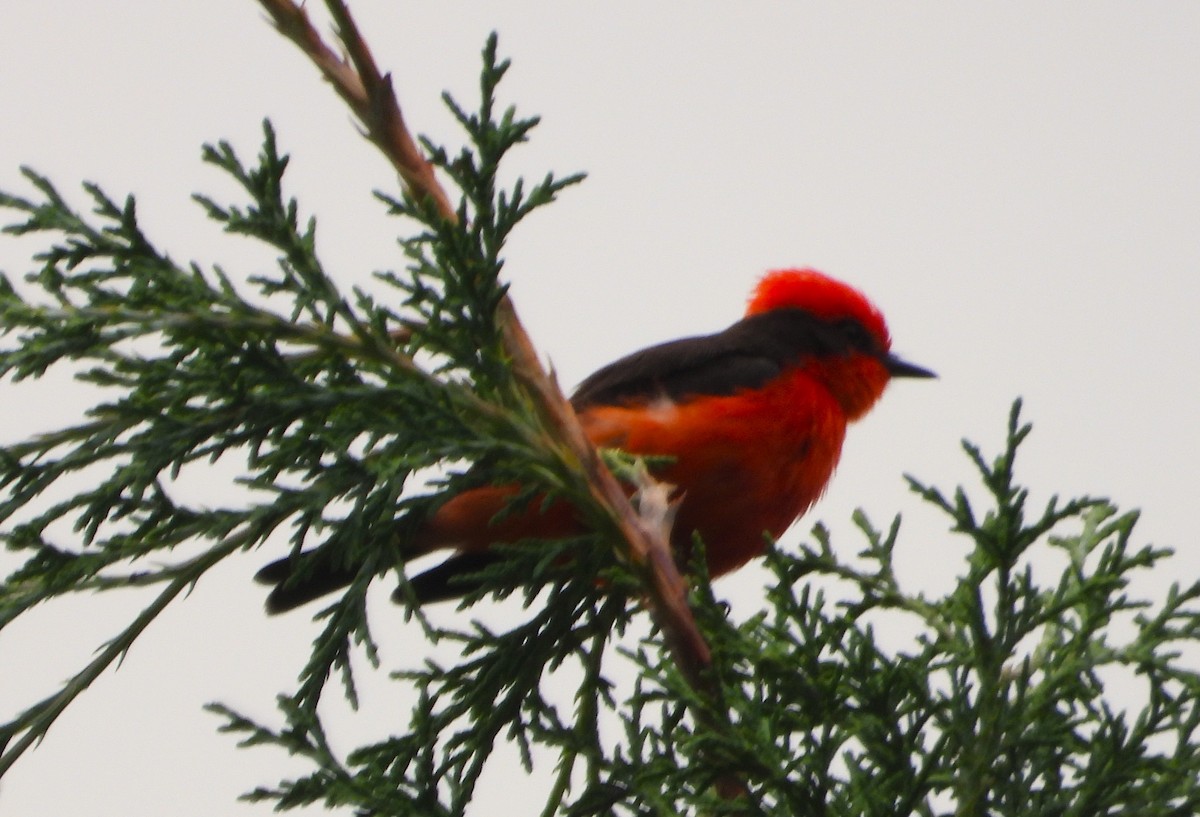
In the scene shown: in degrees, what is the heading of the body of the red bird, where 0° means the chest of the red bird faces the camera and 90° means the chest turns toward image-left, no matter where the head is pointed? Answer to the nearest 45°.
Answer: approximately 270°
